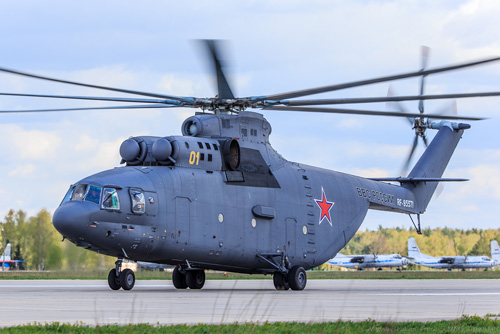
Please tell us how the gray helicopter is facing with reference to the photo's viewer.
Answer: facing the viewer and to the left of the viewer
